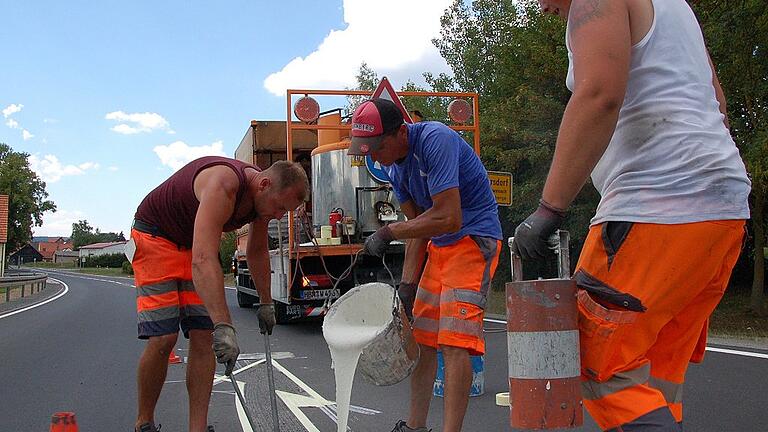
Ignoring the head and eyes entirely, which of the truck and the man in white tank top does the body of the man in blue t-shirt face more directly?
the man in white tank top

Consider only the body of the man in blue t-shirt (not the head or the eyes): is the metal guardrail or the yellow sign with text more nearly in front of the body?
the metal guardrail

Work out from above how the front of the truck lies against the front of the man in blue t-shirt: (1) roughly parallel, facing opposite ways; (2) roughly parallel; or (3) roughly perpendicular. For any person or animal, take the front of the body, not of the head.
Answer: roughly perpendicular

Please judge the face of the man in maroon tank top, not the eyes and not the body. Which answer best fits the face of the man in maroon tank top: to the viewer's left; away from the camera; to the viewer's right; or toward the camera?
to the viewer's right

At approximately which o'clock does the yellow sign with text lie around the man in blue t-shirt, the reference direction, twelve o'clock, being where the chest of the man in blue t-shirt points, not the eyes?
The yellow sign with text is roughly at 5 o'clock from the man in blue t-shirt.

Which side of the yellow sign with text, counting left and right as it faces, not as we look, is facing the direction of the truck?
right

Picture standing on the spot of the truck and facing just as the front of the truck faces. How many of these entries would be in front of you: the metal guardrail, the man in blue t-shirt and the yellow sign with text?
1

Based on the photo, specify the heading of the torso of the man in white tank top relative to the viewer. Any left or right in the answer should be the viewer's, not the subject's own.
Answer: facing away from the viewer and to the left of the viewer
